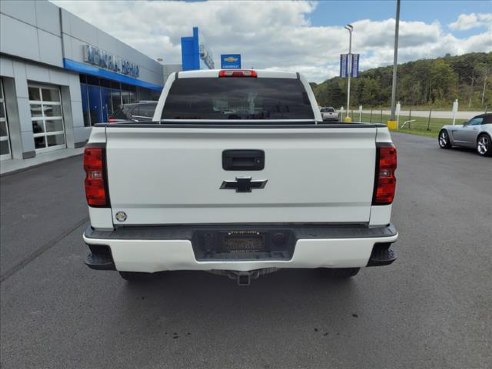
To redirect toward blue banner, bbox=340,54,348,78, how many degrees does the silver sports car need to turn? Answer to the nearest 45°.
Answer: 0° — it already faces it

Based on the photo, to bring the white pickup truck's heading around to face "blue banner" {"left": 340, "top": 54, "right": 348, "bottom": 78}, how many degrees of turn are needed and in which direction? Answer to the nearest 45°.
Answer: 0° — it already faces it

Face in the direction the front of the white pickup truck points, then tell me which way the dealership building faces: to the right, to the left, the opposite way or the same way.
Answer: to the right

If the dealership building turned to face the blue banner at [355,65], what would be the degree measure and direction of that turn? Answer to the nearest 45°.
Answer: approximately 90° to its left

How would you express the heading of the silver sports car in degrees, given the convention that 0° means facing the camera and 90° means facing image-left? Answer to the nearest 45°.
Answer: approximately 135°

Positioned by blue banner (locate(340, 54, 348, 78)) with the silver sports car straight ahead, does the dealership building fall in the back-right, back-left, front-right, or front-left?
front-right

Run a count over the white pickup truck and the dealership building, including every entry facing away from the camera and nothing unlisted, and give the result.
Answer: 1

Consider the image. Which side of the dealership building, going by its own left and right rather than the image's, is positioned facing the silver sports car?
front

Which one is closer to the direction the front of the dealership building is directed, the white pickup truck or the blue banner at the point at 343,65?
the white pickup truck

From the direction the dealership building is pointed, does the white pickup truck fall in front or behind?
in front

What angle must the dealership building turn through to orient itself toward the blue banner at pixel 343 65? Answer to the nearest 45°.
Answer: approximately 90° to its left

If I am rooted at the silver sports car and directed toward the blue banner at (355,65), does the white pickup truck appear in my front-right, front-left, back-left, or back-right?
back-left

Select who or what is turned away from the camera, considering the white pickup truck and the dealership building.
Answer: the white pickup truck

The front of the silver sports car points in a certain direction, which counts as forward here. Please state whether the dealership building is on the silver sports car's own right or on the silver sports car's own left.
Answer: on the silver sports car's own left

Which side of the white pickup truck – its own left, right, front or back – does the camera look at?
back

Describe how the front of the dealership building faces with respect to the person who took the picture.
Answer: facing the viewer and to the right of the viewer

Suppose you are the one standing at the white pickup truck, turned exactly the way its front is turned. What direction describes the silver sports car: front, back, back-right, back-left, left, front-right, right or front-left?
front-right
